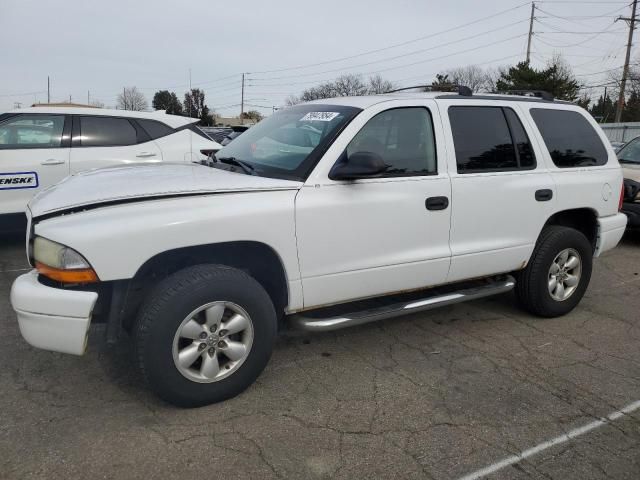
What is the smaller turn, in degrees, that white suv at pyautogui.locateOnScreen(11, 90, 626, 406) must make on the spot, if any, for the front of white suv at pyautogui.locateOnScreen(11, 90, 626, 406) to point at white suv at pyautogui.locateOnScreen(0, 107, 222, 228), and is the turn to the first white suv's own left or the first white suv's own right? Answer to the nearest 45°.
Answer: approximately 90° to the first white suv's own right

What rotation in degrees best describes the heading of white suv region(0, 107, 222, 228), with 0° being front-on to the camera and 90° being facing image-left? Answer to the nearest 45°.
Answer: approximately 90°

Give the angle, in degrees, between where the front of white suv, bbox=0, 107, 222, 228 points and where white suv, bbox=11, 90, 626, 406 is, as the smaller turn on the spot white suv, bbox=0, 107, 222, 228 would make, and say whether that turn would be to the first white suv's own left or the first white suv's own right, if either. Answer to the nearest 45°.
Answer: approximately 90° to the first white suv's own left

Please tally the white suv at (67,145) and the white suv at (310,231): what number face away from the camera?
0

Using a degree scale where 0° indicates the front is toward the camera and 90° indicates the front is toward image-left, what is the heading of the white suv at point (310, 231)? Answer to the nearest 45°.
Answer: approximately 45°
